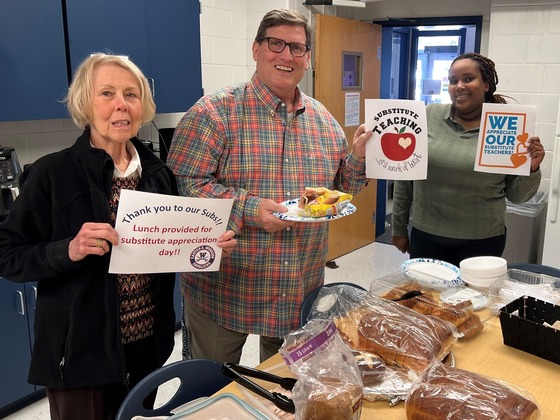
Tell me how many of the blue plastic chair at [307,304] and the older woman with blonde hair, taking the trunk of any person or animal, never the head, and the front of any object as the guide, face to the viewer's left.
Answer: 0

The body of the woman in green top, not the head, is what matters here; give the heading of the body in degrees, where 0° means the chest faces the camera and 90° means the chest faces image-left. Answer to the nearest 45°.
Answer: approximately 0°

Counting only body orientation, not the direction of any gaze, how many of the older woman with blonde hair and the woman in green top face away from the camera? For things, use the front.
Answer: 0

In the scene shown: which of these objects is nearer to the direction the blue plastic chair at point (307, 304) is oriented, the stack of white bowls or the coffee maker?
the stack of white bowls

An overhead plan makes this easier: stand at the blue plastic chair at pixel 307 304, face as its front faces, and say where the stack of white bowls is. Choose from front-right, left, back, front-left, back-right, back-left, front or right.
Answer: front-left

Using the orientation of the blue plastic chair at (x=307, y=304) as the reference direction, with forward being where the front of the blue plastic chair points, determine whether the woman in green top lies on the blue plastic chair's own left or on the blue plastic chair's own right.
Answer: on the blue plastic chair's own left

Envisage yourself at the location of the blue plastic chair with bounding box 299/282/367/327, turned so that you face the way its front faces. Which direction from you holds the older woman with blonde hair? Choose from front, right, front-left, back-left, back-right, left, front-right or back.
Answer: right

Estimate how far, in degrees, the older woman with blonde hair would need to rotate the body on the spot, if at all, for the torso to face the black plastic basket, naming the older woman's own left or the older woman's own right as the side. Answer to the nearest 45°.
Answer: approximately 45° to the older woman's own left

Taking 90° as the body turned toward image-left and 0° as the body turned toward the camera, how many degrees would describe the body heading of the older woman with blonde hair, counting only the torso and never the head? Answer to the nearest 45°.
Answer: approximately 315°

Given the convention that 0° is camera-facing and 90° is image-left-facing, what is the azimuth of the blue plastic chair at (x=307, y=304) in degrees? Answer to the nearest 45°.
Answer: approximately 315°
